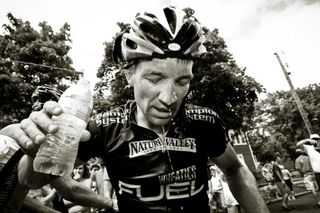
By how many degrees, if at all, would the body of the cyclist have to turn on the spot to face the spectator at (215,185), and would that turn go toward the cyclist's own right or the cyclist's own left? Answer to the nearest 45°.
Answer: approximately 180°

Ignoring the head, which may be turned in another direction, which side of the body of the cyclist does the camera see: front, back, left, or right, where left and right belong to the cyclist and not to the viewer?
front

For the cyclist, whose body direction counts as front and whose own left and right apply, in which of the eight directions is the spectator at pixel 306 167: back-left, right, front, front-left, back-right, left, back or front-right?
back-left

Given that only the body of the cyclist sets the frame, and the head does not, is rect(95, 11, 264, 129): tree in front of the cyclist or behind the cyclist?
behind
